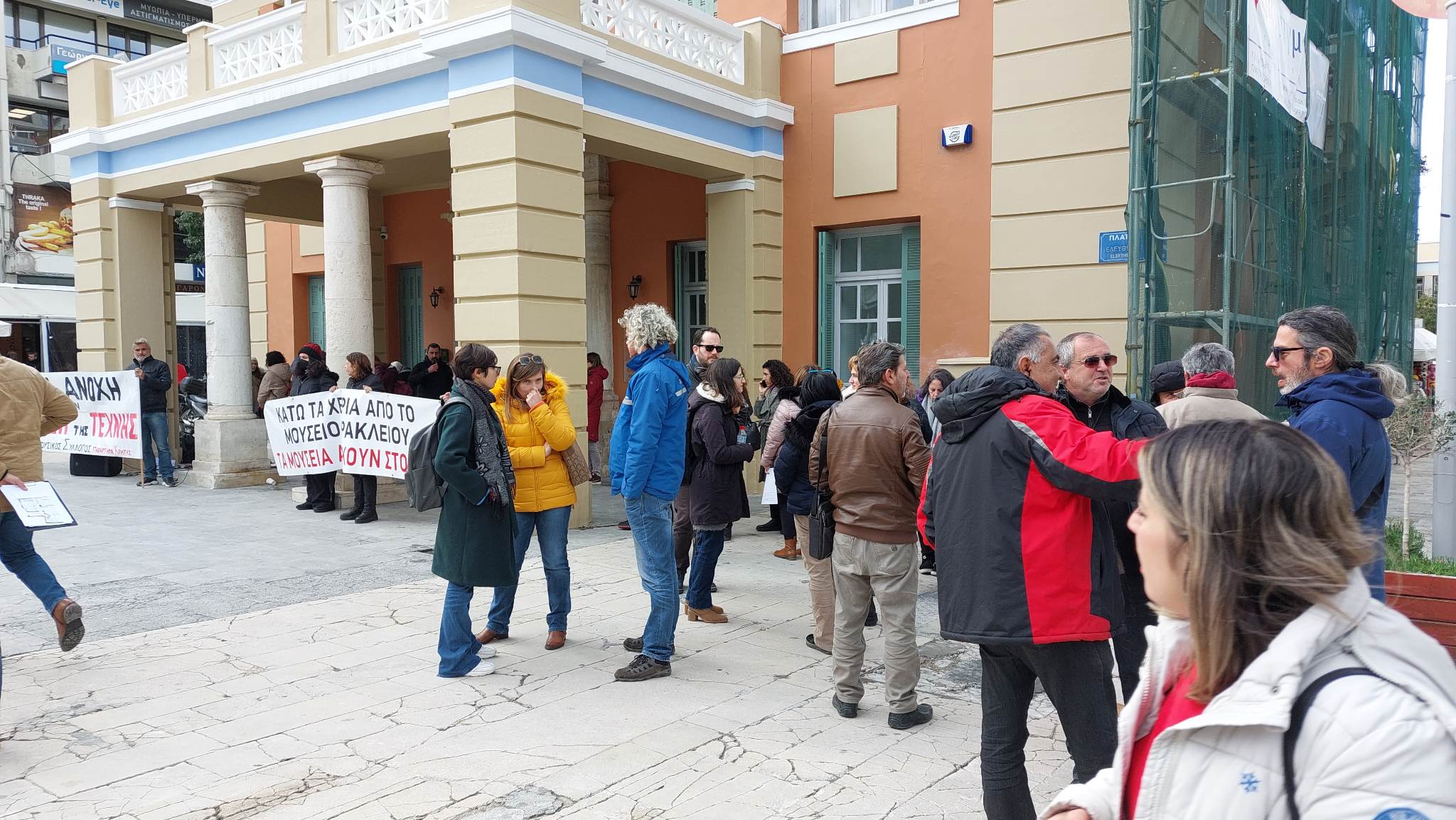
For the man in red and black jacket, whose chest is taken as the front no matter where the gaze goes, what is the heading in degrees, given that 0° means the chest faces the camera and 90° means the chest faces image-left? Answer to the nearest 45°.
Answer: approximately 225°

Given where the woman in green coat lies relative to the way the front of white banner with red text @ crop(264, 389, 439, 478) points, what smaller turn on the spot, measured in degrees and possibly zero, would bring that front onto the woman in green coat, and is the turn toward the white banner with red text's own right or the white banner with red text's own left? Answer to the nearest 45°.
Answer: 0° — it already faces them

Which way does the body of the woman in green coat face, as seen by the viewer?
to the viewer's right

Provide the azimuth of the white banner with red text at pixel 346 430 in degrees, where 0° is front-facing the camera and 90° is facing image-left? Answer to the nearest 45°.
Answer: approximately 0°

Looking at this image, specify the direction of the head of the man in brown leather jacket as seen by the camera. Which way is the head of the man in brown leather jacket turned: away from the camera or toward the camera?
away from the camera

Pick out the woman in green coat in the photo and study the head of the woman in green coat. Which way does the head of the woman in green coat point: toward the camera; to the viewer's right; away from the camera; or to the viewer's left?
to the viewer's right
